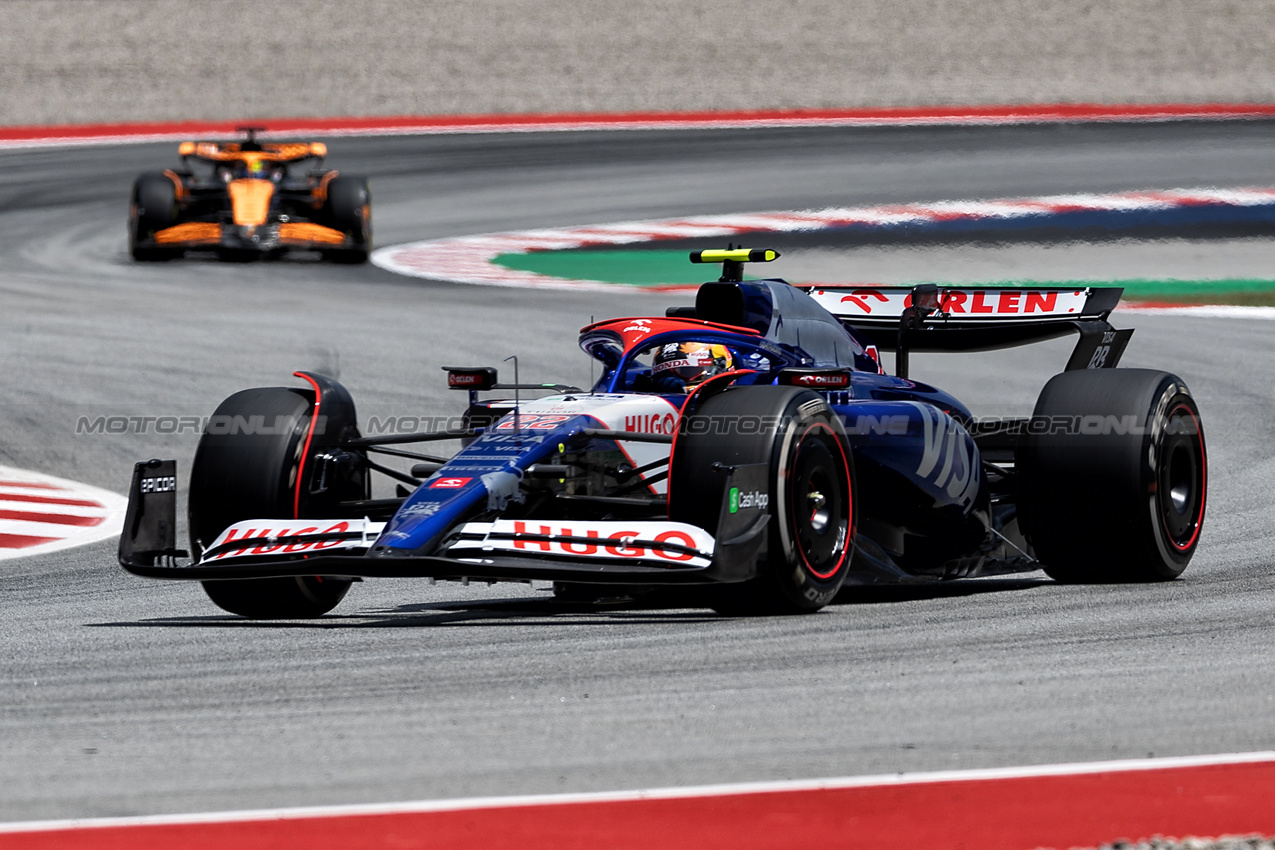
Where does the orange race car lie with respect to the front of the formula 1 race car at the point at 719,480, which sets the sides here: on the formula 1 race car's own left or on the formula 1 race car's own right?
on the formula 1 race car's own right

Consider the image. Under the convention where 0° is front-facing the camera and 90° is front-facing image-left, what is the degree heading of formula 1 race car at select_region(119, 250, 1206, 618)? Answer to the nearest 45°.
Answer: approximately 45°

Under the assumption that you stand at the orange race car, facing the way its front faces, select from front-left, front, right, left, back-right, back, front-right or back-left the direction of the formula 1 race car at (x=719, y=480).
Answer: front

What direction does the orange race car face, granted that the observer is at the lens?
facing the viewer

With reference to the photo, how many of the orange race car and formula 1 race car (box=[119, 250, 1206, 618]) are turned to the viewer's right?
0
